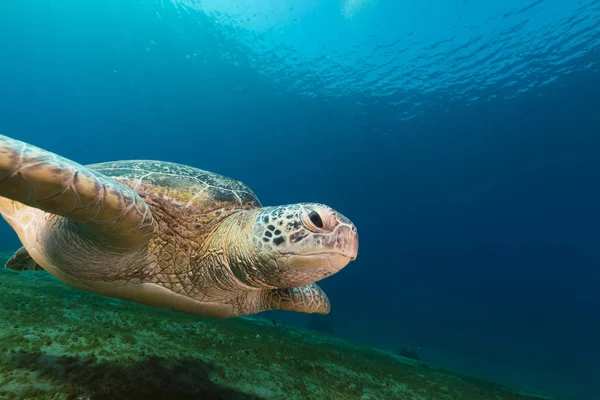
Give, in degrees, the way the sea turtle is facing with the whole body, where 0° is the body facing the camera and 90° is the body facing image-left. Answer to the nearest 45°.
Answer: approximately 315°
